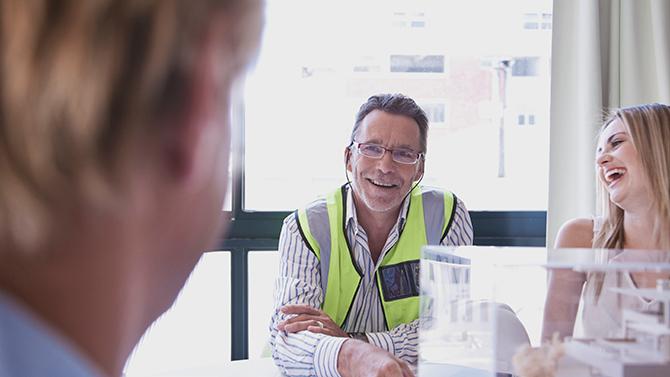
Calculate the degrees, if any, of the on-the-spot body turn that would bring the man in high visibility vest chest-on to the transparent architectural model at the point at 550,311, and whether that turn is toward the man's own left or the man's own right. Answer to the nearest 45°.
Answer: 0° — they already face it

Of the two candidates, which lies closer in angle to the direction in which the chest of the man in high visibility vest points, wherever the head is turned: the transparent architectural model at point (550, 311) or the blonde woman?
the transparent architectural model

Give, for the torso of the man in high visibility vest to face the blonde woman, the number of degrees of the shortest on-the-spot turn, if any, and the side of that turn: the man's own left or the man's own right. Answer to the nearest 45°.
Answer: approximately 90° to the man's own left

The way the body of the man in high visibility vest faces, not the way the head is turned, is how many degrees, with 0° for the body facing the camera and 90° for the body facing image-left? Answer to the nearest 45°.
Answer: approximately 0°

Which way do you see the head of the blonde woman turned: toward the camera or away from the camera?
toward the camera

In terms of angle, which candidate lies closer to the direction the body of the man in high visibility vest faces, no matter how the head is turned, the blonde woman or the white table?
the white table
